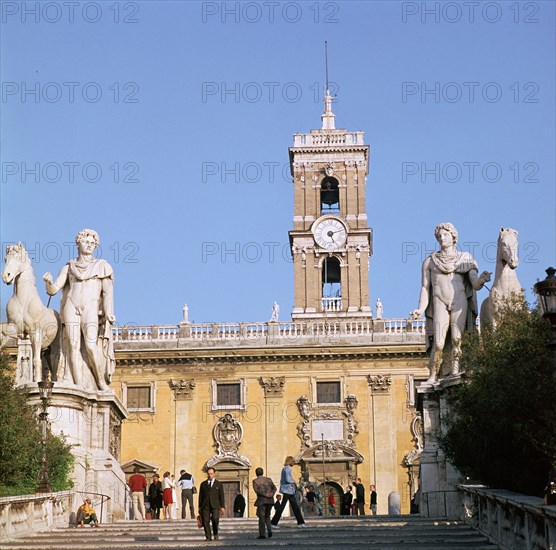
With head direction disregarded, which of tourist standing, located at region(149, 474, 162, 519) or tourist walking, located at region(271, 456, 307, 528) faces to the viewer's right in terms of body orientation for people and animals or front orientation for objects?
tourist walking, located at region(271, 456, 307, 528)

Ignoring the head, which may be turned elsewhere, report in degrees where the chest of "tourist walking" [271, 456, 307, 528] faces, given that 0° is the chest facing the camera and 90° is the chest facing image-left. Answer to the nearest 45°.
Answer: approximately 270°

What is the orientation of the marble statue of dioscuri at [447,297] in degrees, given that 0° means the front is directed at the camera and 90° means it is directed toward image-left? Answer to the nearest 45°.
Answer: approximately 0°

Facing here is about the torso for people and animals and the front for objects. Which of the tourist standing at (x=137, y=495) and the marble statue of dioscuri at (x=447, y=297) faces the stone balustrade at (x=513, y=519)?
the marble statue of dioscuri

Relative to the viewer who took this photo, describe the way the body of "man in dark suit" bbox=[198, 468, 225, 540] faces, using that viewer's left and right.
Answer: facing the viewer

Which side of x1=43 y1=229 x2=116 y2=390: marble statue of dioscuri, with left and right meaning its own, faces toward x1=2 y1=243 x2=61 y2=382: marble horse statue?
right

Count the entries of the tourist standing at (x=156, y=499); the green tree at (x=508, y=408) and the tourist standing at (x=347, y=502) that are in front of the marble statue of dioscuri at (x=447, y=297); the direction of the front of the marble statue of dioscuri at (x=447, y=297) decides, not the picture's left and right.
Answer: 1

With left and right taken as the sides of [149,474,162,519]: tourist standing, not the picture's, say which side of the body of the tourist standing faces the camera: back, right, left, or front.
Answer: front

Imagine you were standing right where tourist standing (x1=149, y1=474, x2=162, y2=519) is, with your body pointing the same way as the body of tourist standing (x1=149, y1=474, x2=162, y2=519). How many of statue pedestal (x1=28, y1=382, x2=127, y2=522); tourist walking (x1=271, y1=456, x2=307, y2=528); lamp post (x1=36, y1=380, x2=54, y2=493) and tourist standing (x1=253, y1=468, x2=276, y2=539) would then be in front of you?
4

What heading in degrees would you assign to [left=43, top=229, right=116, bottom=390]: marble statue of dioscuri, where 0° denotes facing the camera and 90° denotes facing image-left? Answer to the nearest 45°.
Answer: approximately 0°

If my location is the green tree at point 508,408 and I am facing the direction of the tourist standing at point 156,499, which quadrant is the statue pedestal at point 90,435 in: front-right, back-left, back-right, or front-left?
front-left

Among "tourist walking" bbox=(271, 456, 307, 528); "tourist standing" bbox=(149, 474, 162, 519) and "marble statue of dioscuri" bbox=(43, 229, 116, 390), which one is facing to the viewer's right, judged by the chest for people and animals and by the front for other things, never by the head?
"tourist walking" bbox=(271, 456, 307, 528)

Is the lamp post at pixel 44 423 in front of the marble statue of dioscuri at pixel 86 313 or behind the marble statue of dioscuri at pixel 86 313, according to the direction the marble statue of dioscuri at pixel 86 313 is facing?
in front
